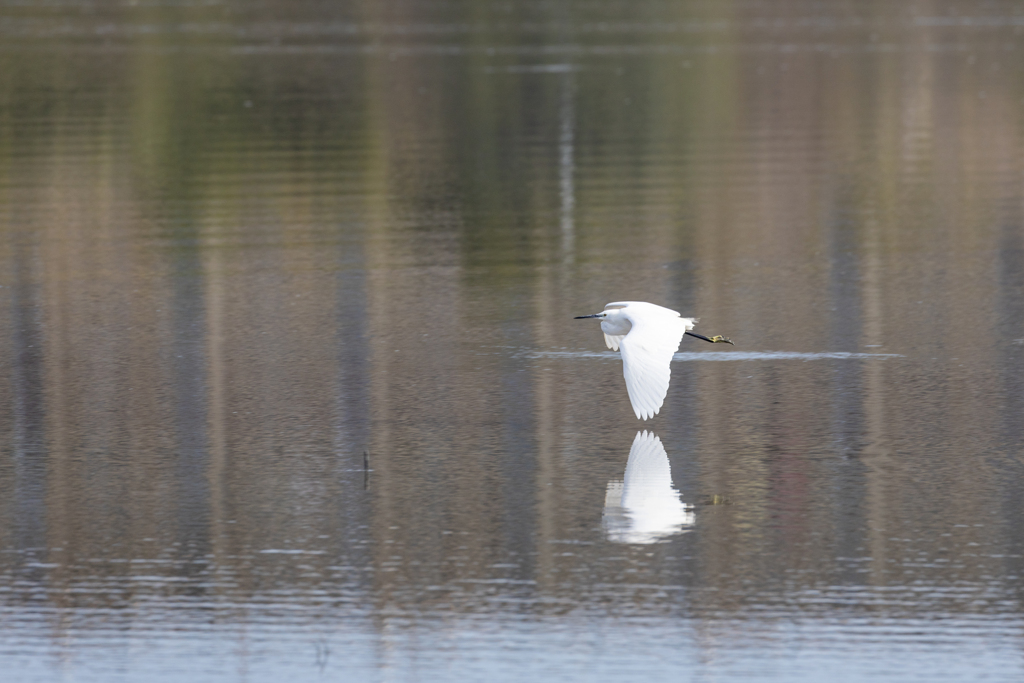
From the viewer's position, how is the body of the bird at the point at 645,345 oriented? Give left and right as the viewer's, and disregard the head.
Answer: facing to the left of the viewer
